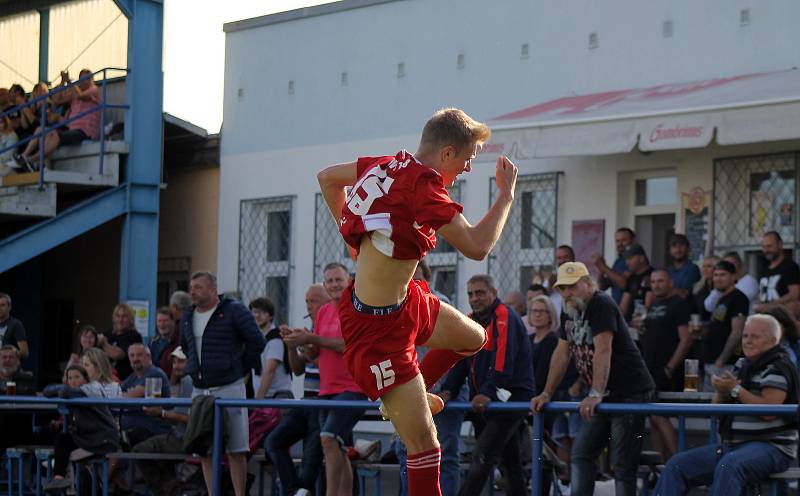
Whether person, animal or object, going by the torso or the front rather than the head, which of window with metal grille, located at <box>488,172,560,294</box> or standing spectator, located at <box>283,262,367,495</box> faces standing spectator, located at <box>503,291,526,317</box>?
the window with metal grille

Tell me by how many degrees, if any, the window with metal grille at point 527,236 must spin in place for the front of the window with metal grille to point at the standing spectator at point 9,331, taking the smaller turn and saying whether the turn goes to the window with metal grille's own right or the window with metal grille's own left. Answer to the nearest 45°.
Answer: approximately 90° to the window with metal grille's own right

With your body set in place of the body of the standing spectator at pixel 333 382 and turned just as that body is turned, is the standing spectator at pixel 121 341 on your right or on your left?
on your right

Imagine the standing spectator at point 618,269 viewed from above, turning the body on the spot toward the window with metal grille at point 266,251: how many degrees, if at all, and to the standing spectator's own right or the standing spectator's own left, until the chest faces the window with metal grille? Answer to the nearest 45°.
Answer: approximately 90° to the standing spectator's own right

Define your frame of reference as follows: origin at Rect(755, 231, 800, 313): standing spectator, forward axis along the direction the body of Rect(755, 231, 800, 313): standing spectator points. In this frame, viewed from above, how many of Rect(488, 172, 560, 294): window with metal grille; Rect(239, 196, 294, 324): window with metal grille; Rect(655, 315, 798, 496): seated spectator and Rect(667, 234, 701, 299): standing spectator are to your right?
3

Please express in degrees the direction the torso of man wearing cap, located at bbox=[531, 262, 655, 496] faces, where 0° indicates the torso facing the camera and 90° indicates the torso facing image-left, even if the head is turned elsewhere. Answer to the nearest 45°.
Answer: approximately 45°
